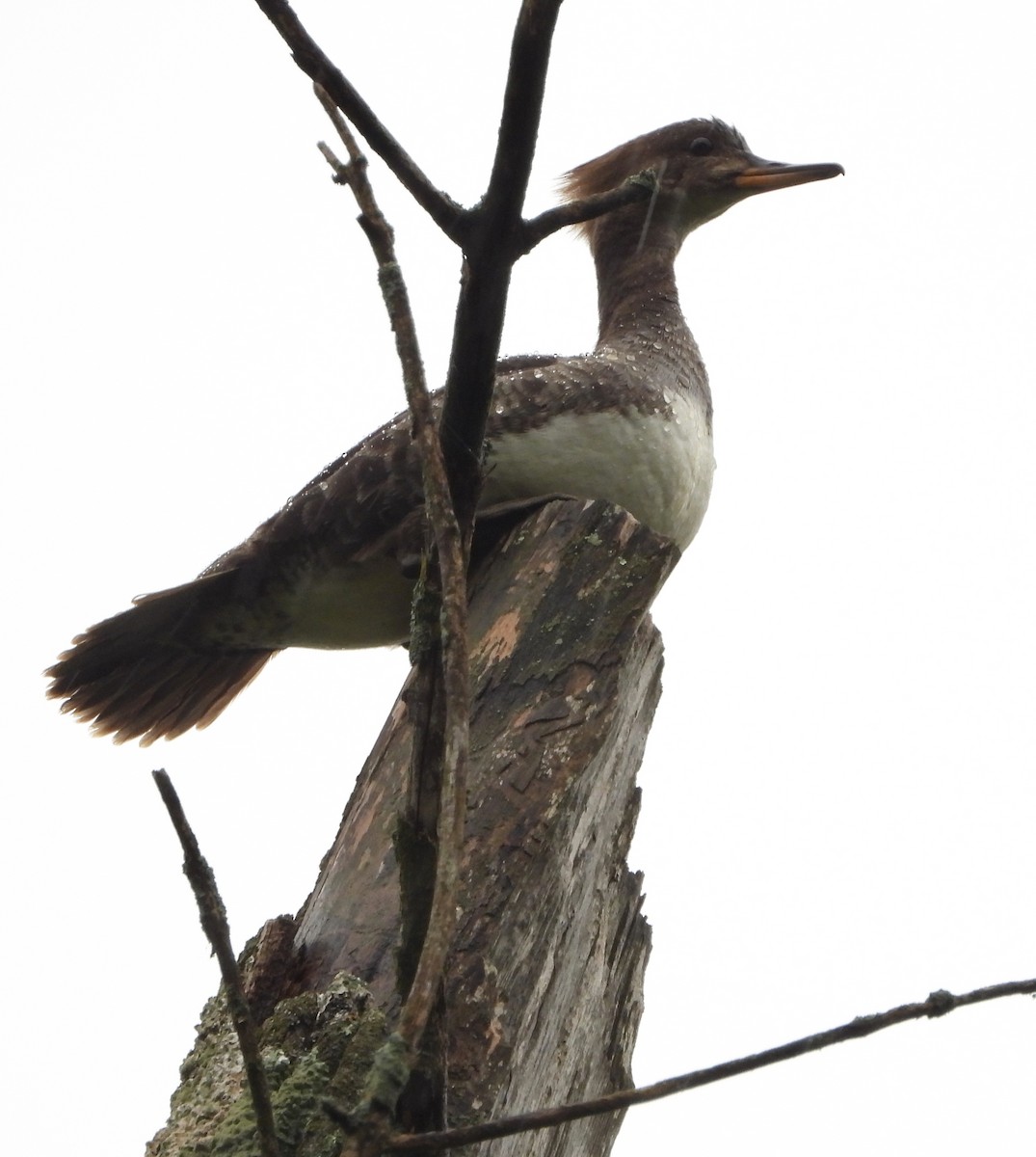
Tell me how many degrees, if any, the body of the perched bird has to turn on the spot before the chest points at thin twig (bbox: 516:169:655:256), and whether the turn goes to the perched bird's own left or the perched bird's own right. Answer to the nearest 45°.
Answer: approximately 90° to the perched bird's own right

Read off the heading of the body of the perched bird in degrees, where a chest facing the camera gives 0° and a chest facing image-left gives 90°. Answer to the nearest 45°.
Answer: approximately 270°

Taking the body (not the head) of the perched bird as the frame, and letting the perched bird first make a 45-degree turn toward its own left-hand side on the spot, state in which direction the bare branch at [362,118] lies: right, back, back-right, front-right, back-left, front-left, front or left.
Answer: back-right

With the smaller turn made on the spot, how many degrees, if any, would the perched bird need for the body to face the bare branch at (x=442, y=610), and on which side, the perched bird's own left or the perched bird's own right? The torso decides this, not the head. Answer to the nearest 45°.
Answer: approximately 90° to the perched bird's own right

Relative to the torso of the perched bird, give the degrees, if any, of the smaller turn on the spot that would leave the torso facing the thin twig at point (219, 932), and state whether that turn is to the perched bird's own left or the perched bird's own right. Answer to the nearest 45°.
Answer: approximately 90° to the perched bird's own right

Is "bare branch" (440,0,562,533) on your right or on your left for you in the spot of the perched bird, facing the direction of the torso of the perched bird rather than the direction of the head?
on your right
